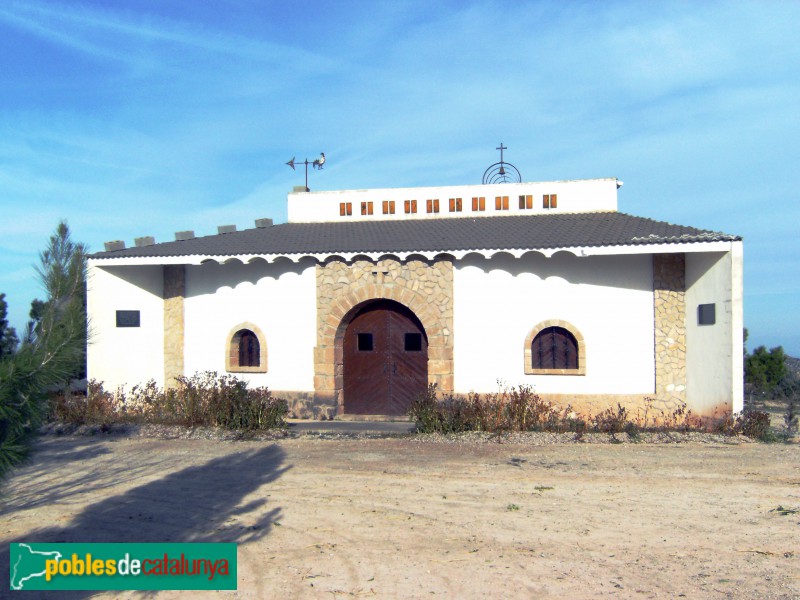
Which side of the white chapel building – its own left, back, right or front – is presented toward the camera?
front
